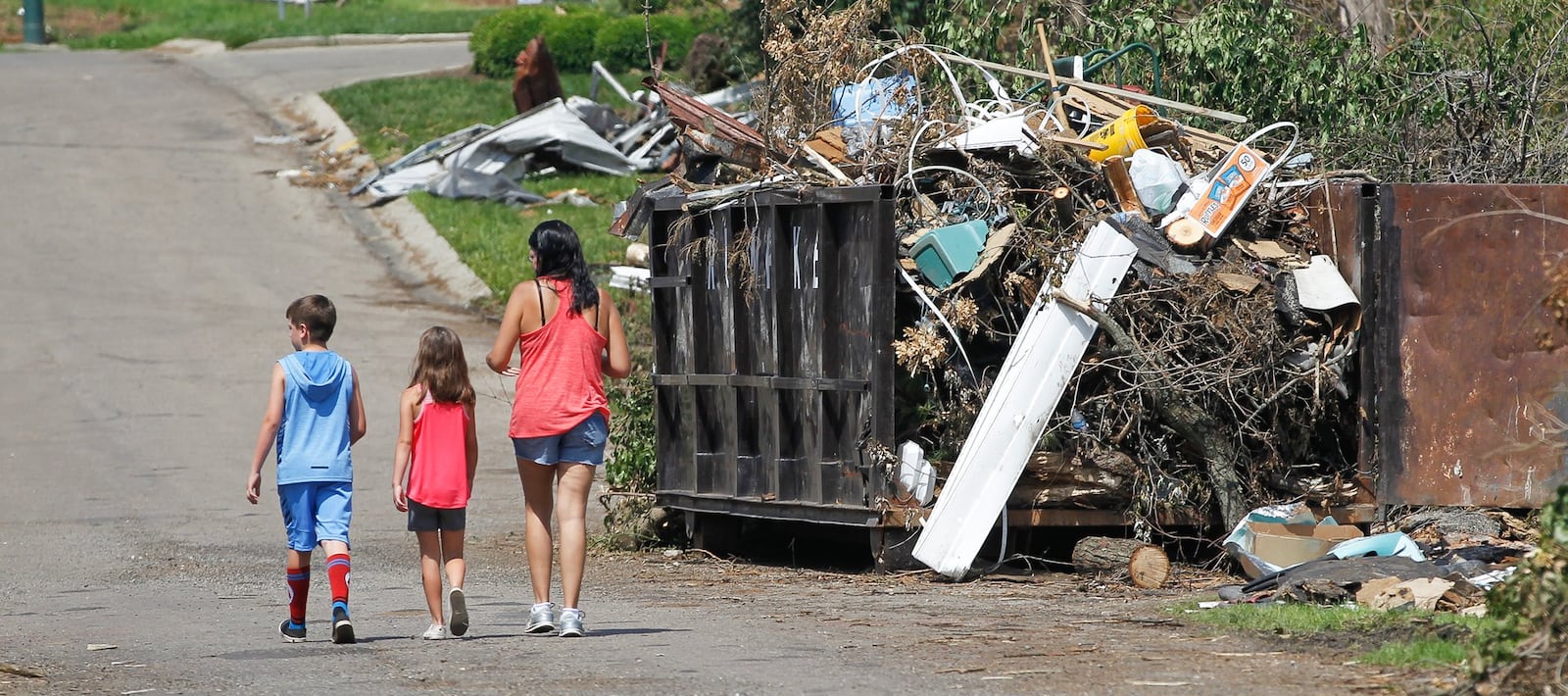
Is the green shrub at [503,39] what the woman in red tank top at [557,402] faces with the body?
yes

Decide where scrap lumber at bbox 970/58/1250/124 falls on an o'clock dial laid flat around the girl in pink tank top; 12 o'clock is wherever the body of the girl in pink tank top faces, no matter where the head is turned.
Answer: The scrap lumber is roughly at 2 o'clock from the girl in pink tank top.

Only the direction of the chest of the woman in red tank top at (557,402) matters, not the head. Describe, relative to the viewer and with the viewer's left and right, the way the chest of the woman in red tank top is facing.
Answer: facing away from the viewer

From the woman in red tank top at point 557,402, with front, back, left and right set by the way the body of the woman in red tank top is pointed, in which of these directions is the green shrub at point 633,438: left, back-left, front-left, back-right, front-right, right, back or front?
front

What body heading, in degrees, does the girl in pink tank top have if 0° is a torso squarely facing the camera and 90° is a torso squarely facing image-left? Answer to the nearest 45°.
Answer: approximately 180°

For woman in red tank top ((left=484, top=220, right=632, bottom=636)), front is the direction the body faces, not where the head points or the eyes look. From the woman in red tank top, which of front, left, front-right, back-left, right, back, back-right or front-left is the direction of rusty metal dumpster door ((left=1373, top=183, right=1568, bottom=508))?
right

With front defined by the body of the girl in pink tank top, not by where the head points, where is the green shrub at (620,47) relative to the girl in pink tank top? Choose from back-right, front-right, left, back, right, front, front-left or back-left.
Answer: front

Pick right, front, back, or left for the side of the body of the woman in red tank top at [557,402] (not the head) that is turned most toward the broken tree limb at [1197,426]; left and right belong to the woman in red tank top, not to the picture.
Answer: right

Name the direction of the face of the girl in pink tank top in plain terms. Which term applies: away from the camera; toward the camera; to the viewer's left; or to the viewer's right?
away from the camera

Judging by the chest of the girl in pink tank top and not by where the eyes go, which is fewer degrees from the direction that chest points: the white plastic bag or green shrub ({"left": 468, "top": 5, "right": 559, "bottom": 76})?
the green shrub

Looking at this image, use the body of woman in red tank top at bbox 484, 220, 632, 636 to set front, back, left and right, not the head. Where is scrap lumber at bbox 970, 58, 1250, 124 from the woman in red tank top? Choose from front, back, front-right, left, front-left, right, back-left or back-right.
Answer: front-right

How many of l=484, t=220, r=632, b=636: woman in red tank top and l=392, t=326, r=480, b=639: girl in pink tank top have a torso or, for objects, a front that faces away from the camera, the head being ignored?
2

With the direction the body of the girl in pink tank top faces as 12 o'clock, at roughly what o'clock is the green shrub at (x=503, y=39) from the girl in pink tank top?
The green shrub is roughly at 12 o'clock from the girl in pink tank top.

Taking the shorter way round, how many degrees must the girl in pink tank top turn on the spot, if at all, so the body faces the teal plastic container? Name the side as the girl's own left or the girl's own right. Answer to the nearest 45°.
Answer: approximately 45° to the girl's own right

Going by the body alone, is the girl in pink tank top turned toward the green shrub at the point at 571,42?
yes
